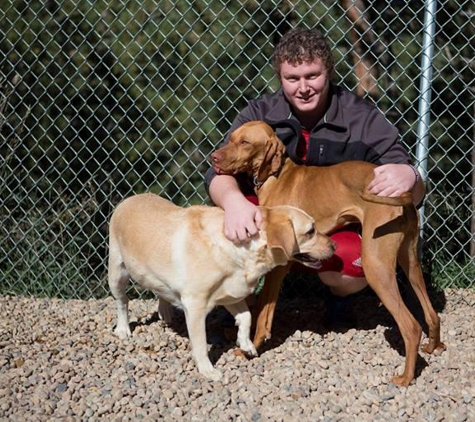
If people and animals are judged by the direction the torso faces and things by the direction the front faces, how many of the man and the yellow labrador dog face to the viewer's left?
0

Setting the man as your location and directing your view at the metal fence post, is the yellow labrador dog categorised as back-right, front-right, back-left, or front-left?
back-right

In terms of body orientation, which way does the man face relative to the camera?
toward the camera
